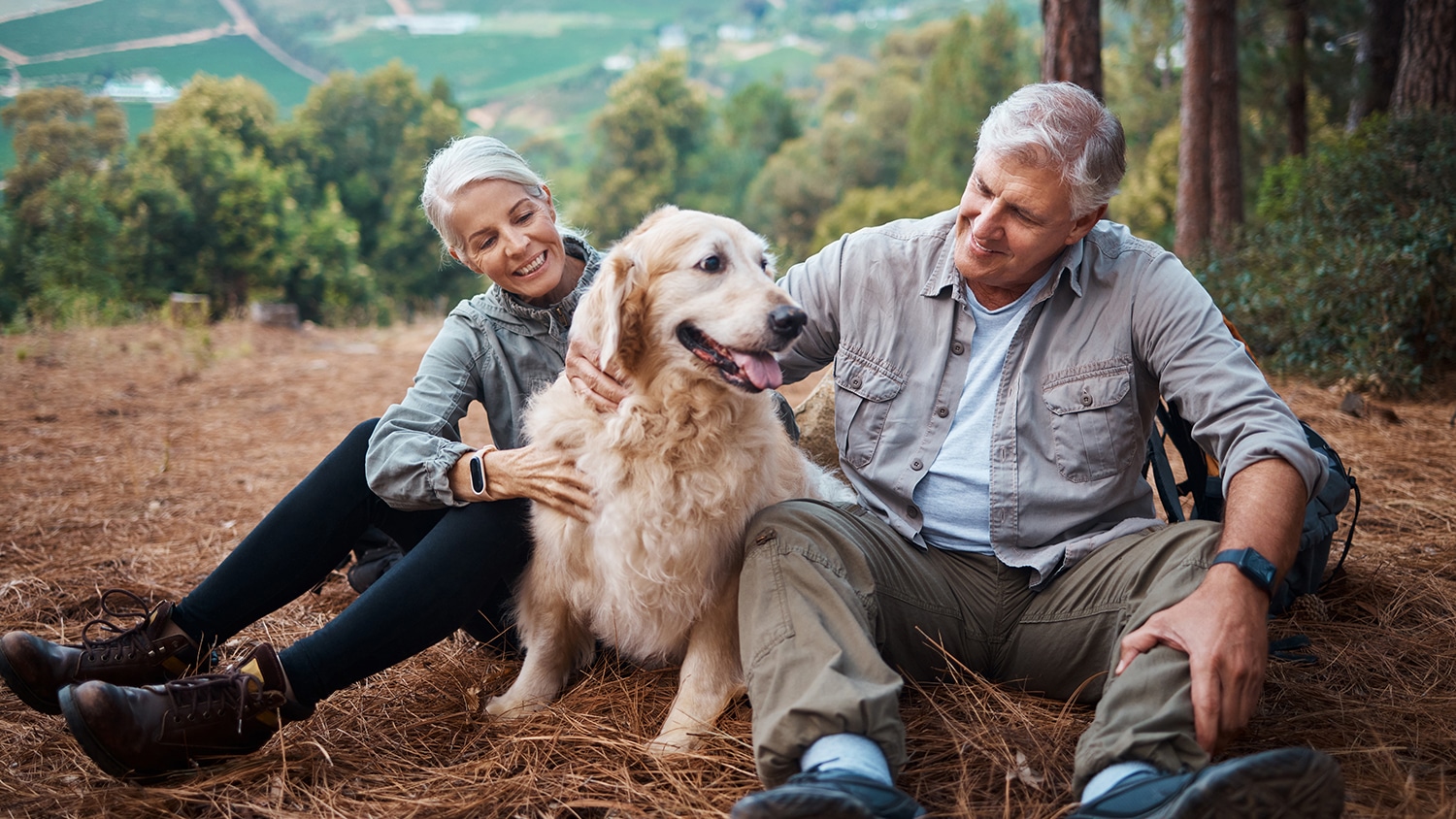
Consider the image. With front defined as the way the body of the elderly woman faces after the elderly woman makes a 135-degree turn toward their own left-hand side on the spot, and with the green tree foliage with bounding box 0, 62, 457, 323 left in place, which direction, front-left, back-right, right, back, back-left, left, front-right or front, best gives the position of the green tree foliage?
left

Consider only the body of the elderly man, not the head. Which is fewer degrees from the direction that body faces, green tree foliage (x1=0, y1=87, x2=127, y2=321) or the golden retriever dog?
the golden retriever dog

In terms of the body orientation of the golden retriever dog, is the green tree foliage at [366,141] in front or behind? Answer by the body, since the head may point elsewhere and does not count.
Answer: behind

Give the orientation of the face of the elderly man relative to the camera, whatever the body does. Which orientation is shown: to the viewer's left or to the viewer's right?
to the viewer's left

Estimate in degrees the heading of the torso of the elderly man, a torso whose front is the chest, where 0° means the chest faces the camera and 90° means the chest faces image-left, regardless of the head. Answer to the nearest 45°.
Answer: approximately 0°

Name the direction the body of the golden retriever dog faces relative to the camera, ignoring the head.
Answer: toward the camera

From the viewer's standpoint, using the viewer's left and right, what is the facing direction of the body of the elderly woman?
facing the viewer and to the left of the viewer

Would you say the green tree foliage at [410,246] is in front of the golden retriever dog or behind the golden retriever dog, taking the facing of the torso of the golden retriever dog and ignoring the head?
behind

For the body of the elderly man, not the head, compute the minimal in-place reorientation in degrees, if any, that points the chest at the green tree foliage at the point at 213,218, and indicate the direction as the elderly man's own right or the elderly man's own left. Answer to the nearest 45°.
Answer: approximately 135° to the elderly man's own right

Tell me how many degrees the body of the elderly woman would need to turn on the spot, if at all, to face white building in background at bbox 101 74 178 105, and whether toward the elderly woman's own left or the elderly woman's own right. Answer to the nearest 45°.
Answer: approximately 135° to the elderly woman's own right

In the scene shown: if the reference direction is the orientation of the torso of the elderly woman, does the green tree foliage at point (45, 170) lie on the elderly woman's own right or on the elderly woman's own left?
on the elderly woman's own right

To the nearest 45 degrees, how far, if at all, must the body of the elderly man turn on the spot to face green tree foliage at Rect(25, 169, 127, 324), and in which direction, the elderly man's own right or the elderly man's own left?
approximately 135° to the elderly man's own right
